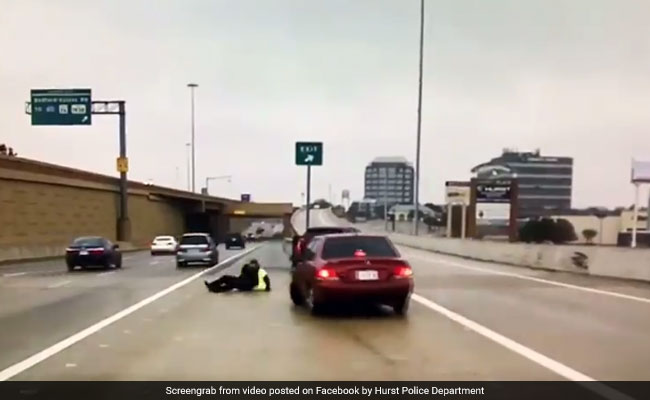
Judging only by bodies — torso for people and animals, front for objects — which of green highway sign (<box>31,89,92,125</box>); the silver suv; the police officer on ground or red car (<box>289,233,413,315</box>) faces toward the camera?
the green highway sign

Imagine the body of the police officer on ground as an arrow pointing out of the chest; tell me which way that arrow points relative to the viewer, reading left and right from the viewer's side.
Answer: facing to the left of the viewer

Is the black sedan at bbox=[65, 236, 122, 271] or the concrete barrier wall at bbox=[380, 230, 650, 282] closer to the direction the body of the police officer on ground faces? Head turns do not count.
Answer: the black sedan

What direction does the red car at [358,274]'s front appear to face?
away from the camera

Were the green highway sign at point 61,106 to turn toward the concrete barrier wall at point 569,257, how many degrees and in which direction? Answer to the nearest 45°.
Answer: approximately 45° to its left

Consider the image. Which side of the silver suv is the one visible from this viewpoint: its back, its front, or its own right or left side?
back

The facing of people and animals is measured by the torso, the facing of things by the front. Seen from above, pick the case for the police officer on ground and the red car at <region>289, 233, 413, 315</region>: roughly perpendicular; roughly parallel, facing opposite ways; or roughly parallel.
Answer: roughly perpendicular

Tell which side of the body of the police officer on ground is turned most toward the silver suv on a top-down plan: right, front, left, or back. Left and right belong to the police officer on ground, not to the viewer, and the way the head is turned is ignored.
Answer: right

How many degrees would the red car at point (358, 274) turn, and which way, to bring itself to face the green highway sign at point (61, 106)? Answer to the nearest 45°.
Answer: approximately 45° to its left

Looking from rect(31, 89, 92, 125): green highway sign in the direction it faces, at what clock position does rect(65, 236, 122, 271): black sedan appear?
The black sedan is roughly at 12 o'clock from the green highway sign.

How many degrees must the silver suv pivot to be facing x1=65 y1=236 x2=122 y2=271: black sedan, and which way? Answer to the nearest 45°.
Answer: approximately 90° to its left

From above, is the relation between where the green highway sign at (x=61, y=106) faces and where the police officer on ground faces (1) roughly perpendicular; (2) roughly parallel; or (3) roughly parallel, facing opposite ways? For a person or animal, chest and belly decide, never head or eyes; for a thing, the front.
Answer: roughly perpendicular
